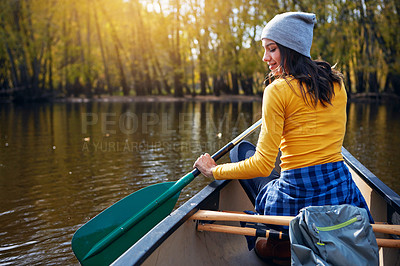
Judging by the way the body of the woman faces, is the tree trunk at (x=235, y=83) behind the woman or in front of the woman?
in front

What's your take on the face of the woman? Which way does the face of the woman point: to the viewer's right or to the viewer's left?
to the viewer's left

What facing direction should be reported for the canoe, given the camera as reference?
facing away from the viewer

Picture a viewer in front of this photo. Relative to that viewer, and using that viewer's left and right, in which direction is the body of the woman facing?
facing away from the viewer and to the left of the viewer

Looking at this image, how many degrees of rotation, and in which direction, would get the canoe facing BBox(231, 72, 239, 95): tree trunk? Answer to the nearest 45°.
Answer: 0° — it already faces it
